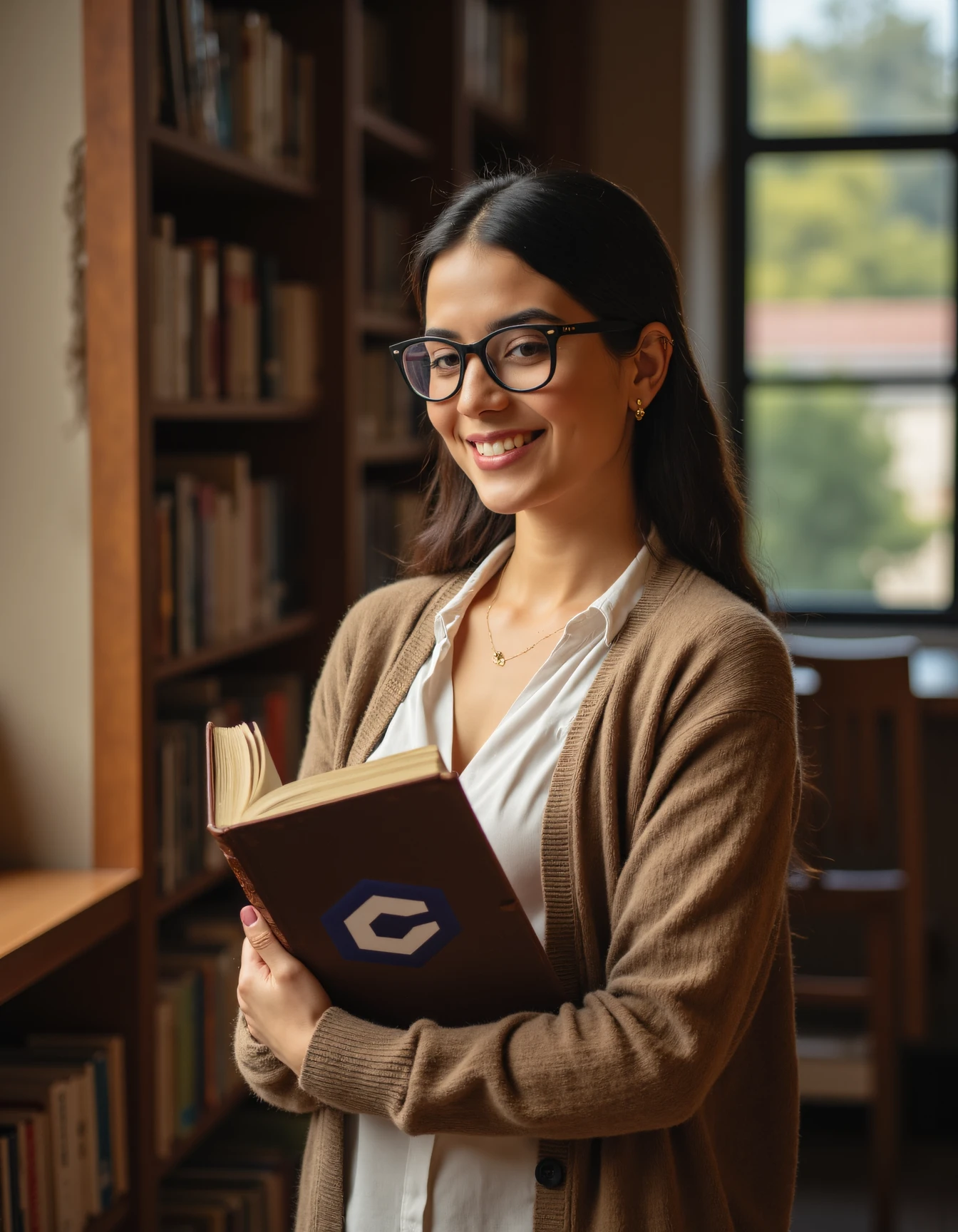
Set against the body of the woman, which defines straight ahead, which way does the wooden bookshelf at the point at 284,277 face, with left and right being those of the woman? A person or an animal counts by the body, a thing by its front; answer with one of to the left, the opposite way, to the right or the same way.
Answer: to the left

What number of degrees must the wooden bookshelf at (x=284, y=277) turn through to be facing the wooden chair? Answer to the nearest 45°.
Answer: approximately 45° to its left

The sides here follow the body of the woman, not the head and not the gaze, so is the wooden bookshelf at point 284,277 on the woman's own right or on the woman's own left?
on the woman's own right

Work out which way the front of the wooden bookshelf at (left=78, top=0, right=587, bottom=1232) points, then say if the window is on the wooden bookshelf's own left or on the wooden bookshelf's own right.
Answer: on the wooden bookshelf's own left

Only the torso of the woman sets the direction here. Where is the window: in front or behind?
behind

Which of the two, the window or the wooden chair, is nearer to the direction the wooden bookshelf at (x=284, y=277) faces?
the wooden chair

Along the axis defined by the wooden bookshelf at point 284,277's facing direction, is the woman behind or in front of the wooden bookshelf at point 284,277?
in front

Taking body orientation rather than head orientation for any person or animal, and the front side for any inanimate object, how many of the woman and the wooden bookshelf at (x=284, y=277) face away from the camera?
0

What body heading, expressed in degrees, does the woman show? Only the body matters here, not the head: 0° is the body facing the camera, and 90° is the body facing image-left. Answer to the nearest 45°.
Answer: approximately 45°
